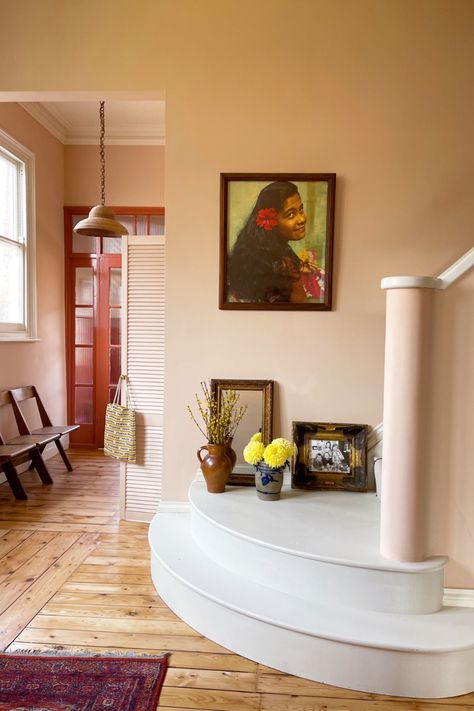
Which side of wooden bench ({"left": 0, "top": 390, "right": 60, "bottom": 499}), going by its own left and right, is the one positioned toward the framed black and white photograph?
front

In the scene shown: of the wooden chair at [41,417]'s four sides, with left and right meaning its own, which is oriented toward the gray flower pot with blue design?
front

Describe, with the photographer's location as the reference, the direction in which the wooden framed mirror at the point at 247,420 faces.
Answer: facing the viewer

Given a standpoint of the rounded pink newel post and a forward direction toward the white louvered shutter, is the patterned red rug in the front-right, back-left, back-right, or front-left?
front-left

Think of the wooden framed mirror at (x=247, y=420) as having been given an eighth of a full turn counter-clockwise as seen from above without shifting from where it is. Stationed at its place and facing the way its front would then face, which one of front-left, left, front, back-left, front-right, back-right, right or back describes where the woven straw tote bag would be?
back

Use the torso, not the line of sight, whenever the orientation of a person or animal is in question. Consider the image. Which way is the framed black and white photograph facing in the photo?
toward the camera

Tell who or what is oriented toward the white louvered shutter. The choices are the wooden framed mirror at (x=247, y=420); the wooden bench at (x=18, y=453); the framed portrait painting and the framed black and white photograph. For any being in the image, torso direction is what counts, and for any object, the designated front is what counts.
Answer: the wooden bench

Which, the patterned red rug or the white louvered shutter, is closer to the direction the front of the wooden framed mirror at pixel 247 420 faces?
the patterned red rug

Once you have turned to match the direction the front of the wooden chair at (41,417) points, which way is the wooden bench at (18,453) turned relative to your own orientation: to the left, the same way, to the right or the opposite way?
the same way

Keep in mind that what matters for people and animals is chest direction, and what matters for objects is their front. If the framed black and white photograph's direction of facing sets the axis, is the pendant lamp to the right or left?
on its right

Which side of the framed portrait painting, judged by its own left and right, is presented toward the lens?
front

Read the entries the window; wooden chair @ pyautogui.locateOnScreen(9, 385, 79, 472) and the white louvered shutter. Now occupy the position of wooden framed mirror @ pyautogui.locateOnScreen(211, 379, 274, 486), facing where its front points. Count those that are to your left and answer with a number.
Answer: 0

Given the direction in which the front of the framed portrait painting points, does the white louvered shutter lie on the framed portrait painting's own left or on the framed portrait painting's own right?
on the framed portrait painting's own right

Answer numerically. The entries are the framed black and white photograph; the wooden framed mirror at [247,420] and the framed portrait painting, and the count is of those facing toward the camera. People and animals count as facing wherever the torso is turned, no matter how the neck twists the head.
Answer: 3

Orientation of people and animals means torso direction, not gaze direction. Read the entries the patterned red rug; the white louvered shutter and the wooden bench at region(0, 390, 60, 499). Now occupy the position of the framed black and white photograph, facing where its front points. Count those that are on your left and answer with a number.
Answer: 0

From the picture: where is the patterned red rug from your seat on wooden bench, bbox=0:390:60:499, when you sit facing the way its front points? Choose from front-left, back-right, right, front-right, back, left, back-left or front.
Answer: front-right
